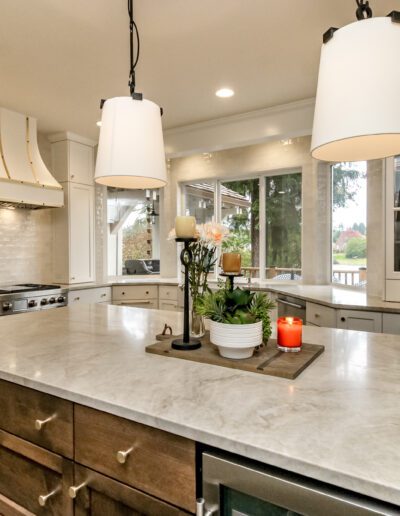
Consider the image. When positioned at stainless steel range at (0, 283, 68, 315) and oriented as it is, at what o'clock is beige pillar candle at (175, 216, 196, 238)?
The beige pillar candle is roughly at 1 o'clock from the stainless steel range.

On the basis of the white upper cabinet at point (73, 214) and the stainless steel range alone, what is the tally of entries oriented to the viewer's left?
0

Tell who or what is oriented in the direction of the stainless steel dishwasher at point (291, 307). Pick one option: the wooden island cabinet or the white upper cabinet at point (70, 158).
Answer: the white upper cabinet

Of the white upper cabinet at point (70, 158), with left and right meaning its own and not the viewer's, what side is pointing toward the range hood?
right

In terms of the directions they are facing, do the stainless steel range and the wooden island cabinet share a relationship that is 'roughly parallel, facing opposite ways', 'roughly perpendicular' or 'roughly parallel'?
roughly perpendicular

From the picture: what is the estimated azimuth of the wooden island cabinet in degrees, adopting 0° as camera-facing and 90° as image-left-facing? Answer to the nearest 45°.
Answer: approximately 45°

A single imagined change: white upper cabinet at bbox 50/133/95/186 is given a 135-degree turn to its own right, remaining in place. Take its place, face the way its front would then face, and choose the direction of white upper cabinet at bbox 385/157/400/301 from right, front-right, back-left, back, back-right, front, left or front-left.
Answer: back-left

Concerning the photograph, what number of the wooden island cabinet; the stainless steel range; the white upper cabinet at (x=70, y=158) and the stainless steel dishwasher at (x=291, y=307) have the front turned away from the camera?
0

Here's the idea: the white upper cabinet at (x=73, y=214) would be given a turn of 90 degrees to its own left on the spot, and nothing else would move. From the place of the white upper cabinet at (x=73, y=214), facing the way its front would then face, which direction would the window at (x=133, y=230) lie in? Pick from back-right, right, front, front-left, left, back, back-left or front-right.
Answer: front

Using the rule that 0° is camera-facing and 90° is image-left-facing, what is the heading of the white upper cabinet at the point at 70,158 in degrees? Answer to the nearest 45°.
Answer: approximately 315°

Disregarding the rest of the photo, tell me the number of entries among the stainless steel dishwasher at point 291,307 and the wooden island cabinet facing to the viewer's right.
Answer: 0

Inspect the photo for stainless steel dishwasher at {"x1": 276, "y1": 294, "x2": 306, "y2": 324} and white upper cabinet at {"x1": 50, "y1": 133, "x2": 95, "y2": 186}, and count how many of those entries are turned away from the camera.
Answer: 0

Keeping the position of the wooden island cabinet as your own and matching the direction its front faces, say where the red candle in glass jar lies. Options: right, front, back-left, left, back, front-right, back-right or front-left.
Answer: back-left

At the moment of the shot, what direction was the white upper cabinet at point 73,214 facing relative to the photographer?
facing the viewer and to the right of the viewer

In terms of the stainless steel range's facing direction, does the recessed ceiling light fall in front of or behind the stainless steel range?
in front

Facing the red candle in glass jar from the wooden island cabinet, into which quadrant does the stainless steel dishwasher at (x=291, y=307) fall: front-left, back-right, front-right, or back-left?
front-left
